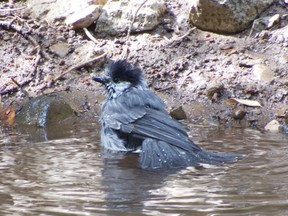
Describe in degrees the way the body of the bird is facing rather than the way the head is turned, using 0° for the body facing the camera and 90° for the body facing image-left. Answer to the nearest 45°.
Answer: approximately 90°

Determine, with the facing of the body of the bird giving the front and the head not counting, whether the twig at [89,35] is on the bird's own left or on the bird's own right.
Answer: on the bird's own right

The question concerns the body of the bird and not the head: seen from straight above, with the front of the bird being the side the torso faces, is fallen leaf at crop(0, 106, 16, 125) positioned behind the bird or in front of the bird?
in front

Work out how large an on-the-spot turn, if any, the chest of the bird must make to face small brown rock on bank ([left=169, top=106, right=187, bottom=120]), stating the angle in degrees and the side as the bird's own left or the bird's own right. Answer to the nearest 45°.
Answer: approximately 90° to the bird's own right

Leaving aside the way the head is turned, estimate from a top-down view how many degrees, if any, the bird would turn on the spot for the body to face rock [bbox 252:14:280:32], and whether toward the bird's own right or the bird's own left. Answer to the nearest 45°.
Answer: approximately 135° to the bird's own right

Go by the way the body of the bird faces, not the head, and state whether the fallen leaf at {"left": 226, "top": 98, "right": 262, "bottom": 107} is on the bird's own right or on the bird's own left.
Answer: on the bird's own right

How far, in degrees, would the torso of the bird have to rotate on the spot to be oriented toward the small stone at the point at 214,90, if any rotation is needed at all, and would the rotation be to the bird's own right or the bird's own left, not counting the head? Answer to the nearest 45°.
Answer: approximately 135° to the bird's own right

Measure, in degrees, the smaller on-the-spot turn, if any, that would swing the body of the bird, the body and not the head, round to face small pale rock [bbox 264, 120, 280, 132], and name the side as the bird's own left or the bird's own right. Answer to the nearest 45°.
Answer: approximately 135° to the bird's own right

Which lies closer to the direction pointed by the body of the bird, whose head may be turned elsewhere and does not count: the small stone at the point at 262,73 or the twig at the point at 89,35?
the twig

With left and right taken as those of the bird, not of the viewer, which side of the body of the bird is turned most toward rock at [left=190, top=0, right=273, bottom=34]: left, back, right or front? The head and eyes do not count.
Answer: right

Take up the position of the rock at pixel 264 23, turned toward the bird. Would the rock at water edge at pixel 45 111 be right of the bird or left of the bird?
right
